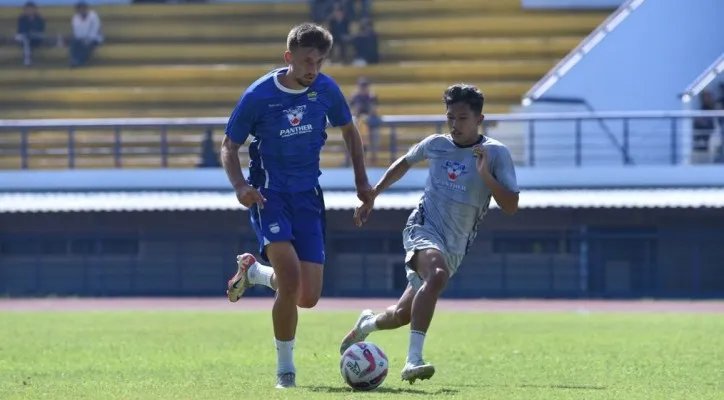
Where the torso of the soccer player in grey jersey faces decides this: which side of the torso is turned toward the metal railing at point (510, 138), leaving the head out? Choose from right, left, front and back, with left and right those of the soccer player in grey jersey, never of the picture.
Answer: back

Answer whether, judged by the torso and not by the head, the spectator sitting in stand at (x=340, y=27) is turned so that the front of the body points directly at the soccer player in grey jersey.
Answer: yes

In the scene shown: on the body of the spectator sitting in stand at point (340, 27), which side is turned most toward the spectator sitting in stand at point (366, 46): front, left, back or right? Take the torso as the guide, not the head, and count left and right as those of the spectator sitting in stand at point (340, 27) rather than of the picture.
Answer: left

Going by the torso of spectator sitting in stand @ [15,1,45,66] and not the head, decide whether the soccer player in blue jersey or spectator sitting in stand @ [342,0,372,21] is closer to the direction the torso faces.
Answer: the soccer player in blue jersey

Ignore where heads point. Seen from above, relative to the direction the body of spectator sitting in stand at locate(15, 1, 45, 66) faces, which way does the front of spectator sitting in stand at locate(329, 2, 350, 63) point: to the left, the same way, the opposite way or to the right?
the same way

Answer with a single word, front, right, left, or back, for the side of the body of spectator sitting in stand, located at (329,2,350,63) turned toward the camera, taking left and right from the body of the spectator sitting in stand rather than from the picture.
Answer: front

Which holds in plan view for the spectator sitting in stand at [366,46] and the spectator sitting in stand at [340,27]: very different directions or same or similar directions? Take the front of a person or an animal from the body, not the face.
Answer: same or similar directions

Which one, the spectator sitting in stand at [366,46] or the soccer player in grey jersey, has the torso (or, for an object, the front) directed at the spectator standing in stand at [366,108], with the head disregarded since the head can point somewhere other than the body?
the spectator sitting in stand at [366,46]

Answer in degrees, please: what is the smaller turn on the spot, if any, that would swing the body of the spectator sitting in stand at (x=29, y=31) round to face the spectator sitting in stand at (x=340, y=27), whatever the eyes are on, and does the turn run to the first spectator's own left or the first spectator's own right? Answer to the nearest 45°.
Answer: approximately 45° to the first spectator's own left

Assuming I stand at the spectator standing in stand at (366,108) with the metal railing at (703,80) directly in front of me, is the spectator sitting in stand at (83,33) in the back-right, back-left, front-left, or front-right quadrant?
back-left

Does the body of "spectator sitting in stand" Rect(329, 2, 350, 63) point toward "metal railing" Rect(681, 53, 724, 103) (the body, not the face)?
no

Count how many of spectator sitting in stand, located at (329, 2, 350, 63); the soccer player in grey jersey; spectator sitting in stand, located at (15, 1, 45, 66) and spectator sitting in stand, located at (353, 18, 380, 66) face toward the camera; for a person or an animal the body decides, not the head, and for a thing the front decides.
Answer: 4

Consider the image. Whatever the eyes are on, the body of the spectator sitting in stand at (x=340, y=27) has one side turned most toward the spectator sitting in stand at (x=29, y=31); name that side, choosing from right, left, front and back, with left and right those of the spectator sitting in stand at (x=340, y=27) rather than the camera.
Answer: right

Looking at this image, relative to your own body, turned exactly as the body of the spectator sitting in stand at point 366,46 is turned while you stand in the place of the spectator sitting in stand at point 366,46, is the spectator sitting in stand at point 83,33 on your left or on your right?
on your right

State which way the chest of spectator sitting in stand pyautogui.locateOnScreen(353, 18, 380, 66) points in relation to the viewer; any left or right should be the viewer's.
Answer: facing the viewer

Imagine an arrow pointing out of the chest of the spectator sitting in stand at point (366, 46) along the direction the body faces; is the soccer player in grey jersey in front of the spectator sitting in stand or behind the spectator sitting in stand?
in front

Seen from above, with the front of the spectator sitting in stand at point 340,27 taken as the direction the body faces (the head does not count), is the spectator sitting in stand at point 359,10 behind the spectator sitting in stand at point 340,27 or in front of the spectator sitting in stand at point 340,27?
behind

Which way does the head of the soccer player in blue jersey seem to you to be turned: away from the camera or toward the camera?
toward the camera
